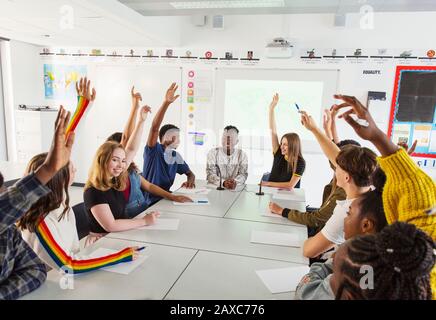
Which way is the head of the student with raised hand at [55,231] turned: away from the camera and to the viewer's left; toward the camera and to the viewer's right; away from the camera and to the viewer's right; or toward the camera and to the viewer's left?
away from the camera and to the viewer's right

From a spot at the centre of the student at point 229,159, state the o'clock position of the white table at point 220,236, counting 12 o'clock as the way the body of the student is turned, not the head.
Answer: The white table is roughly at 12 o'clock from the student.

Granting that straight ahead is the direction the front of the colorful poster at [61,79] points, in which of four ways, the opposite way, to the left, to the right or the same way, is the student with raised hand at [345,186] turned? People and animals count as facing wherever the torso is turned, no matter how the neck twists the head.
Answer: to the right

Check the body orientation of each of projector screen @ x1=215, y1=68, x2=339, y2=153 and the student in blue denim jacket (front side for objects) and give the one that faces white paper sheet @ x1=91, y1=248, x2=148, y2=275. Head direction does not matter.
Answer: the projector screen

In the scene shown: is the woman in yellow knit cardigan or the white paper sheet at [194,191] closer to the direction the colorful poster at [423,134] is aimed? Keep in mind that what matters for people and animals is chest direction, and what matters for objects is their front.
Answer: the woman in yellow knit cardigan

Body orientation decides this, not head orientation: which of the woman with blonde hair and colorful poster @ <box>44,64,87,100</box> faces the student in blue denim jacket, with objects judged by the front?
the colorful poster

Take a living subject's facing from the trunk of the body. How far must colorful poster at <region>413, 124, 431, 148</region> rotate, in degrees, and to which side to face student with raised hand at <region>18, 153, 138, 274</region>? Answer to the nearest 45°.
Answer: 0° — it already faces them

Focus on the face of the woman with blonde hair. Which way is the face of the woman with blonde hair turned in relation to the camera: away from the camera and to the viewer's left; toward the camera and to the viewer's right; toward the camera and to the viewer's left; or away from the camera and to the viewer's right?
toward the camera and to the viewer's right

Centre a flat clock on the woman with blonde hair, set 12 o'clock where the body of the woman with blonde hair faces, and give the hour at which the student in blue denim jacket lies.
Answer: The student in blue denim jacket is roughly at 8 o'clock from the woman with blonde hair.
